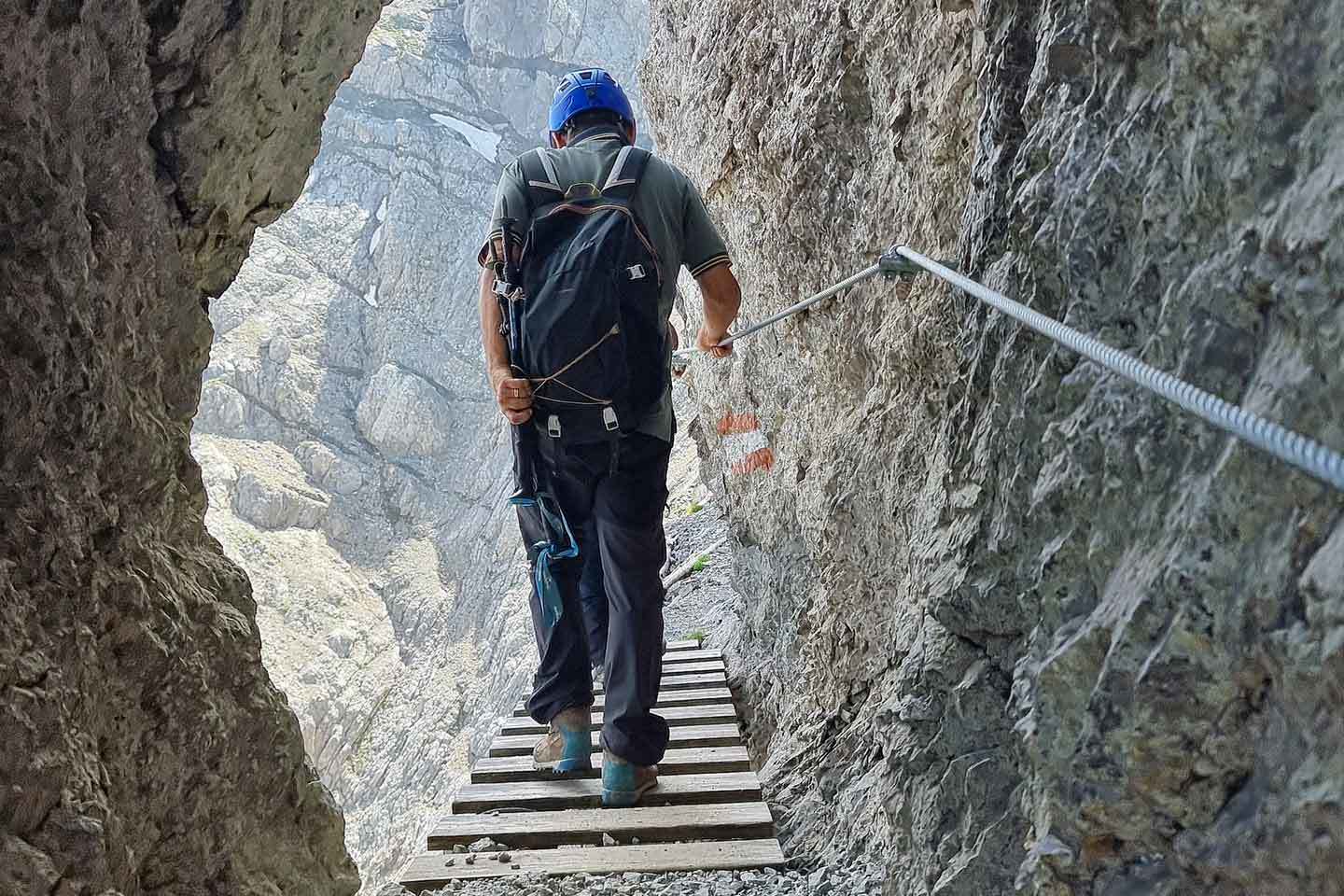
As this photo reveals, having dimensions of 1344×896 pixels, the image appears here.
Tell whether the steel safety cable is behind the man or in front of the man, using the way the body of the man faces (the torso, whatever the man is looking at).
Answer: behind

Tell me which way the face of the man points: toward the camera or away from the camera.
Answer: away from the camera

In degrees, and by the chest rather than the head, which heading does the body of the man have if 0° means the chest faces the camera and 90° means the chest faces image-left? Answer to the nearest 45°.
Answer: approximately 180°
